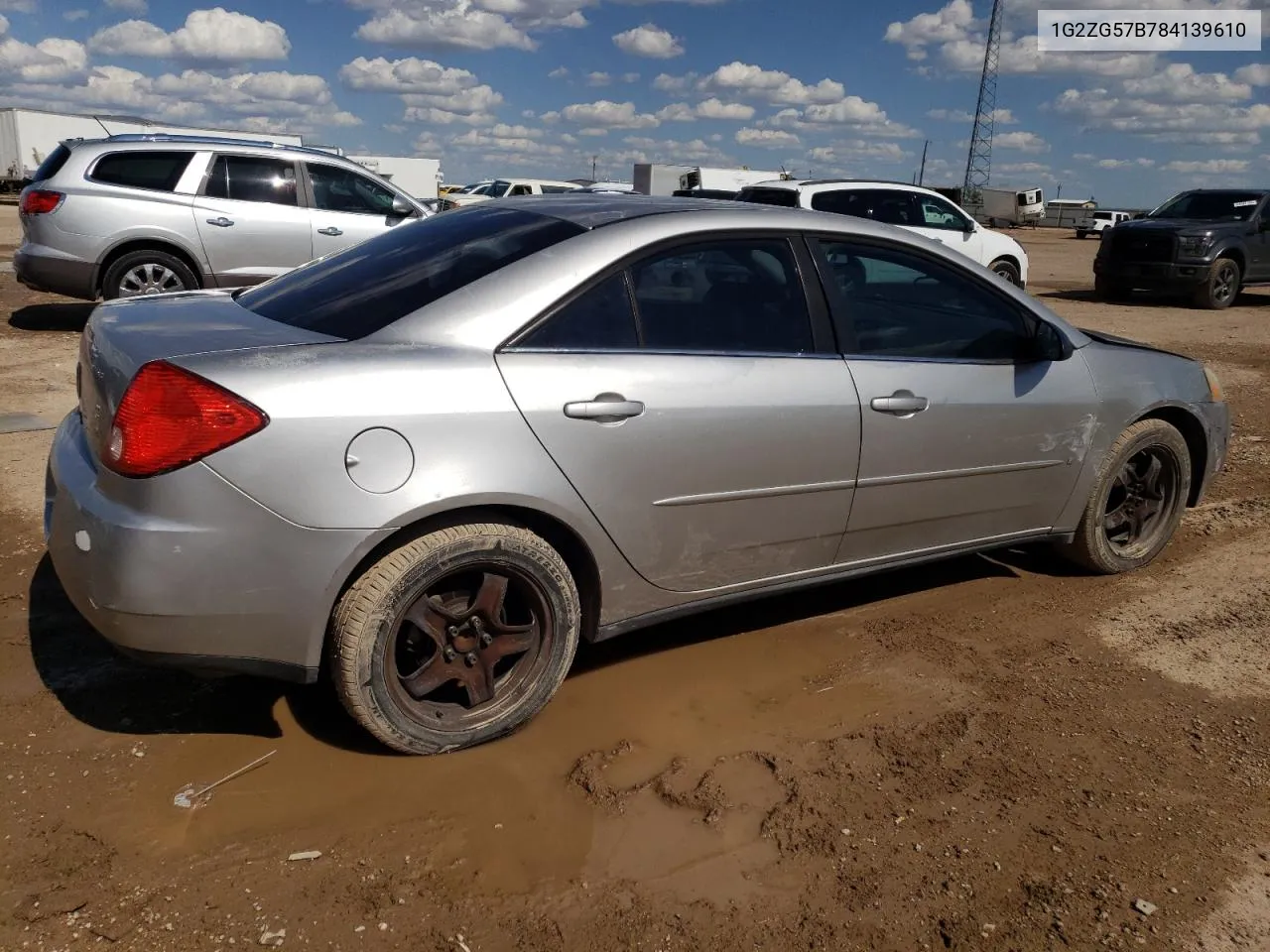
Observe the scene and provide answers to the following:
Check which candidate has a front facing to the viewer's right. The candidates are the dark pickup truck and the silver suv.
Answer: the silver suv

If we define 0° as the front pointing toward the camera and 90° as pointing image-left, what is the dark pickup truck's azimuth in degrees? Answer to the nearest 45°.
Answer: approximately 45°

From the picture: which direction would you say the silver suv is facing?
to the viewer's right

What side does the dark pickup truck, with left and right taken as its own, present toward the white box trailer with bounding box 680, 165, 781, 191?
right

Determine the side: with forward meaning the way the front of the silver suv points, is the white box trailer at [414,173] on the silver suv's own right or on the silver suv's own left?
on the silver suv's own left

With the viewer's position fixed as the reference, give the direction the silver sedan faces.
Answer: facing away from the viewer and to the right of the viewer

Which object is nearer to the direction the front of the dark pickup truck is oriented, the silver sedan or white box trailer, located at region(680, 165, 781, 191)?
the silver sedan

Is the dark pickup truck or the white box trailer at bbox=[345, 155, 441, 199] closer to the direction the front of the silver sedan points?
the dark pickup truck

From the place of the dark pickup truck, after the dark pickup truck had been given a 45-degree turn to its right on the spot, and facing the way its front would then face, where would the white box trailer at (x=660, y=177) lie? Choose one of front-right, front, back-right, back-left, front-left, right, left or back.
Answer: front-right

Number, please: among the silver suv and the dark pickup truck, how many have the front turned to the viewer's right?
1

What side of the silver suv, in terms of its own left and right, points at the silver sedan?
right

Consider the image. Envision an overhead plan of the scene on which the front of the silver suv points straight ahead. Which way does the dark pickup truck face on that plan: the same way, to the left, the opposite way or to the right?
the opposite way
